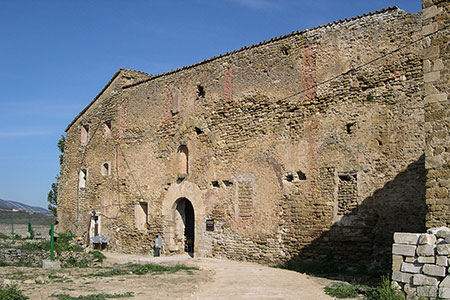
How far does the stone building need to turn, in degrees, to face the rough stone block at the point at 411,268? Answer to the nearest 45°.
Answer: approximately 45° to its left

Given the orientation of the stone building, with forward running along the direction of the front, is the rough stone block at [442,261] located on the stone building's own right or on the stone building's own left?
on the stone building's own left

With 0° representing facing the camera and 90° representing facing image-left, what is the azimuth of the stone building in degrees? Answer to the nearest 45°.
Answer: approximately 45°

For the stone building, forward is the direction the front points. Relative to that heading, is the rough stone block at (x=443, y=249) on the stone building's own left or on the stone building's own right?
on the stone building's own left

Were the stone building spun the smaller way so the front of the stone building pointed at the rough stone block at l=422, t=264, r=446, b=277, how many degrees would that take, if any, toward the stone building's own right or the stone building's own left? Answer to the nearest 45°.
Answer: approximately 45° to the stone building's own left

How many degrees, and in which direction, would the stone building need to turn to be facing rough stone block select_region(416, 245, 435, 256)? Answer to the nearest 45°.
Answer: approximately 45° to its left

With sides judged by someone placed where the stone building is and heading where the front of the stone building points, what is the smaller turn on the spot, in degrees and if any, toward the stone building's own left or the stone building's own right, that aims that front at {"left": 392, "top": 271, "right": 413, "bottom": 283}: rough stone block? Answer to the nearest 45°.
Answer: approximately 45° to the stone building's own left

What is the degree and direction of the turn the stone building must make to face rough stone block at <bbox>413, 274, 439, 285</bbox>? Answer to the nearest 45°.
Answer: approximately 45° to its left

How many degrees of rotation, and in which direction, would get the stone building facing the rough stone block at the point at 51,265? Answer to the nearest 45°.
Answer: approximately 45° to its right

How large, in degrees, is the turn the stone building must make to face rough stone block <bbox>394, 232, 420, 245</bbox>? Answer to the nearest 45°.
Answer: approximately 45° to its left
